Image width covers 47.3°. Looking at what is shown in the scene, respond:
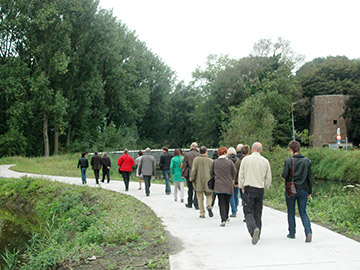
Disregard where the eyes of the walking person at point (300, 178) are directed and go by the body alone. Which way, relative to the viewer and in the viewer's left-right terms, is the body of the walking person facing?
facing away from the viewer and to the left of the viewer

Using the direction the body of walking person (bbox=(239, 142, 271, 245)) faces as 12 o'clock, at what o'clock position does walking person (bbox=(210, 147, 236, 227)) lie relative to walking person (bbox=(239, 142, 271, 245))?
walking person (bbox=(210, 147, 236, 227)) is roughly at 11 o'clock from walking person (bbox=(239, 142, 271, 245)).

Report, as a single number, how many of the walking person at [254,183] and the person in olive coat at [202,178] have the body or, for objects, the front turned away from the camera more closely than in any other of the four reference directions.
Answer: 2

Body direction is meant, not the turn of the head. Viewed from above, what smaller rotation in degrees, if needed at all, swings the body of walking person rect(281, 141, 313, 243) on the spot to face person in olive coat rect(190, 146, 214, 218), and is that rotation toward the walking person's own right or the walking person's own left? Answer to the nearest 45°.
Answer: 0° — they already face them

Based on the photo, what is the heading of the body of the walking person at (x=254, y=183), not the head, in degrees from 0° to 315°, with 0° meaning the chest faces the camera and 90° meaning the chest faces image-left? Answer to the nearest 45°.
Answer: approximately 180°

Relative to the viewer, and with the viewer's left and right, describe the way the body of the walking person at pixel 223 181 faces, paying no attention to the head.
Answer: facing away from the viewer

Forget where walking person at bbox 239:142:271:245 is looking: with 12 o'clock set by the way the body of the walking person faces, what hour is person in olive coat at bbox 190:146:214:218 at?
The person in olive coat is roughly at 11 o'clock from the walking person.

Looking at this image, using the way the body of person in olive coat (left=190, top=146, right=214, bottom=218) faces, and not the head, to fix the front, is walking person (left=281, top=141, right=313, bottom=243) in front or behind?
behind

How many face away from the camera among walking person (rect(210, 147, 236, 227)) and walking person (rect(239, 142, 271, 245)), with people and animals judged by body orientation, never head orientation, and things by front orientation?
2

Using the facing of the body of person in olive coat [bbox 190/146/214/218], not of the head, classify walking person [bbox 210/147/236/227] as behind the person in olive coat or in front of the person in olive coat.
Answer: behind

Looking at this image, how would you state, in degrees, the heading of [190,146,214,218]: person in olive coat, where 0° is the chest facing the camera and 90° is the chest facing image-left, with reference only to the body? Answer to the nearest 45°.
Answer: approximately 180°
